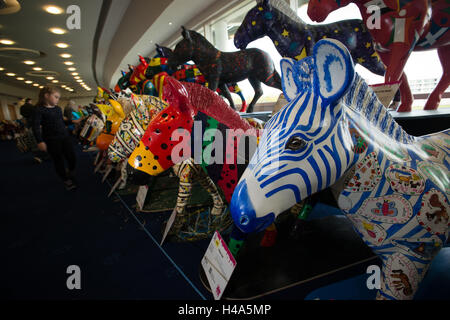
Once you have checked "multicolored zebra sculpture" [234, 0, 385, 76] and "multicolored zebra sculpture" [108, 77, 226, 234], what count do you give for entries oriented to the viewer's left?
2

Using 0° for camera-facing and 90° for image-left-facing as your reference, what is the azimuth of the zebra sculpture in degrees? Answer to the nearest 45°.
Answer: approximately 45°

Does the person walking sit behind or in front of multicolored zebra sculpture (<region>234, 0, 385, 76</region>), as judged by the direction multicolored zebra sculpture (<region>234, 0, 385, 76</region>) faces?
in front

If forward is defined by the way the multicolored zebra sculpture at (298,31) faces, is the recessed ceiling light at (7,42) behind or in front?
in front

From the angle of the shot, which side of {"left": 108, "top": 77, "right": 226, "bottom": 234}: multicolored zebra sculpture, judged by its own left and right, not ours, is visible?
left

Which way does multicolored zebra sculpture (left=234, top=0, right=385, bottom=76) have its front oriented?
to the viewer's left

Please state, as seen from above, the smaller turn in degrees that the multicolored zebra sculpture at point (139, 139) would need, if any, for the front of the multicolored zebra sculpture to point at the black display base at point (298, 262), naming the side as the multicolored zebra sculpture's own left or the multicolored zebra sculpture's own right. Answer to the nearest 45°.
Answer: approximately 135° to the multicolored zebra sculpture's own left

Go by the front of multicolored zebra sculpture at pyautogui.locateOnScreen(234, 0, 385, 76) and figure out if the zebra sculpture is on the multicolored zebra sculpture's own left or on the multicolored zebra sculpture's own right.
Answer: on the multicolored zebra sculpture's own left

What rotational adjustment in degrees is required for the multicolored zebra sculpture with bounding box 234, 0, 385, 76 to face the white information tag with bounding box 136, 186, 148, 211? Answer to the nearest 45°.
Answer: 0° — it already faces it
